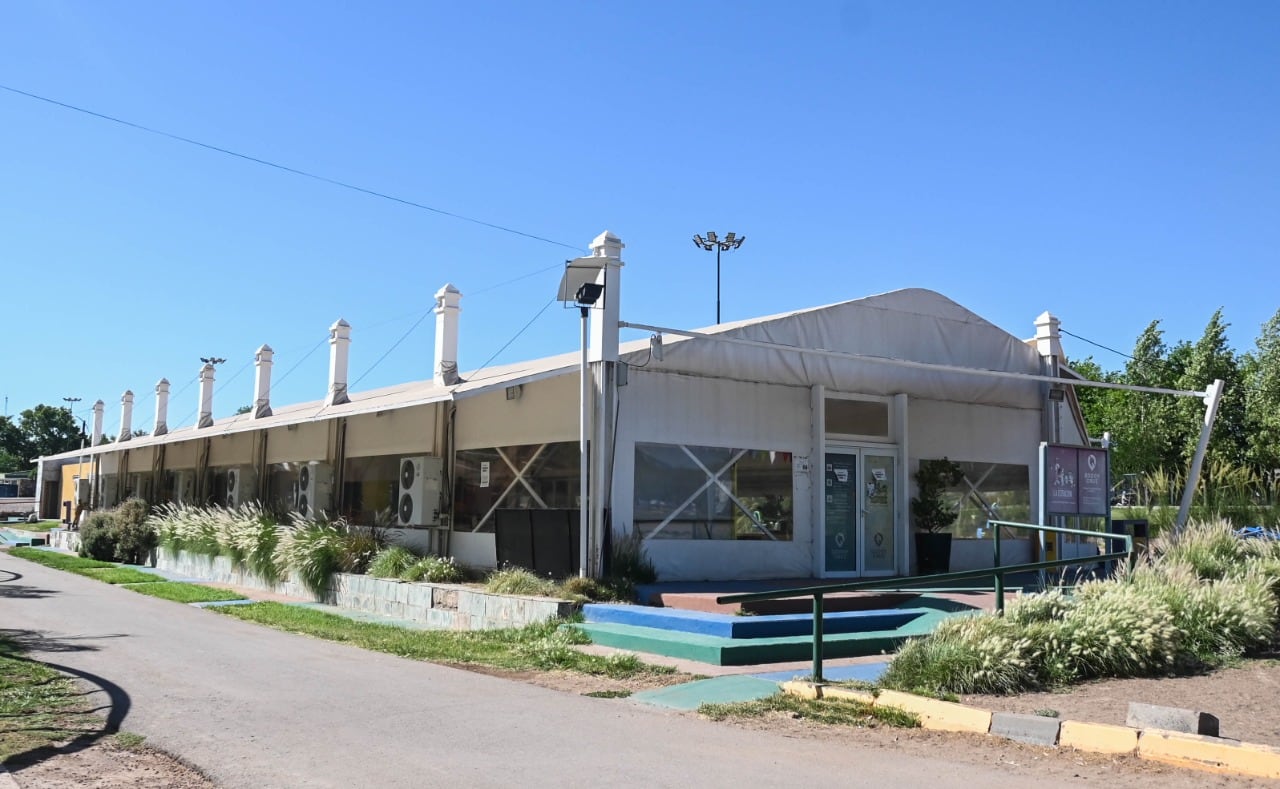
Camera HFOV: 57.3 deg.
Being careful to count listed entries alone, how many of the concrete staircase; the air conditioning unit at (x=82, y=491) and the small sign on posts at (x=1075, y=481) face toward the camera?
2

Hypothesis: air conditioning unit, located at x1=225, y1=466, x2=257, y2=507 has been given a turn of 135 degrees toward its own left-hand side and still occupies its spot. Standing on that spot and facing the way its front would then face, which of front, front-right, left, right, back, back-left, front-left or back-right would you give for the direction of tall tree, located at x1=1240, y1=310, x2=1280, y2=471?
front

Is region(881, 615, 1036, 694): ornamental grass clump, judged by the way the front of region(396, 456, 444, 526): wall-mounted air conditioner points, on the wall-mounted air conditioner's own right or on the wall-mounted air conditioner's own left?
on the wall-mounted air conditioner's own left

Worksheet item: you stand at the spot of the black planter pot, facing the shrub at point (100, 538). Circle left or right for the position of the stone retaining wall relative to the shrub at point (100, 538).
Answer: left

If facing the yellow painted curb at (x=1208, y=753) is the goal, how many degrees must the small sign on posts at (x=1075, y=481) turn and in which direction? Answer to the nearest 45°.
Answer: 0° — it already faces it

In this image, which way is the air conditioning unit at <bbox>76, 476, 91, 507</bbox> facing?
to the viewer's left

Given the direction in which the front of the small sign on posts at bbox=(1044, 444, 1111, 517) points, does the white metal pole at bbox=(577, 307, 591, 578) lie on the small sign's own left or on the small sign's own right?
on the small sign's own right

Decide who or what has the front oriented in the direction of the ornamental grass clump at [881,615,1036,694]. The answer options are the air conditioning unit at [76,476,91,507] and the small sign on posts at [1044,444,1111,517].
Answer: the small sign on posts
